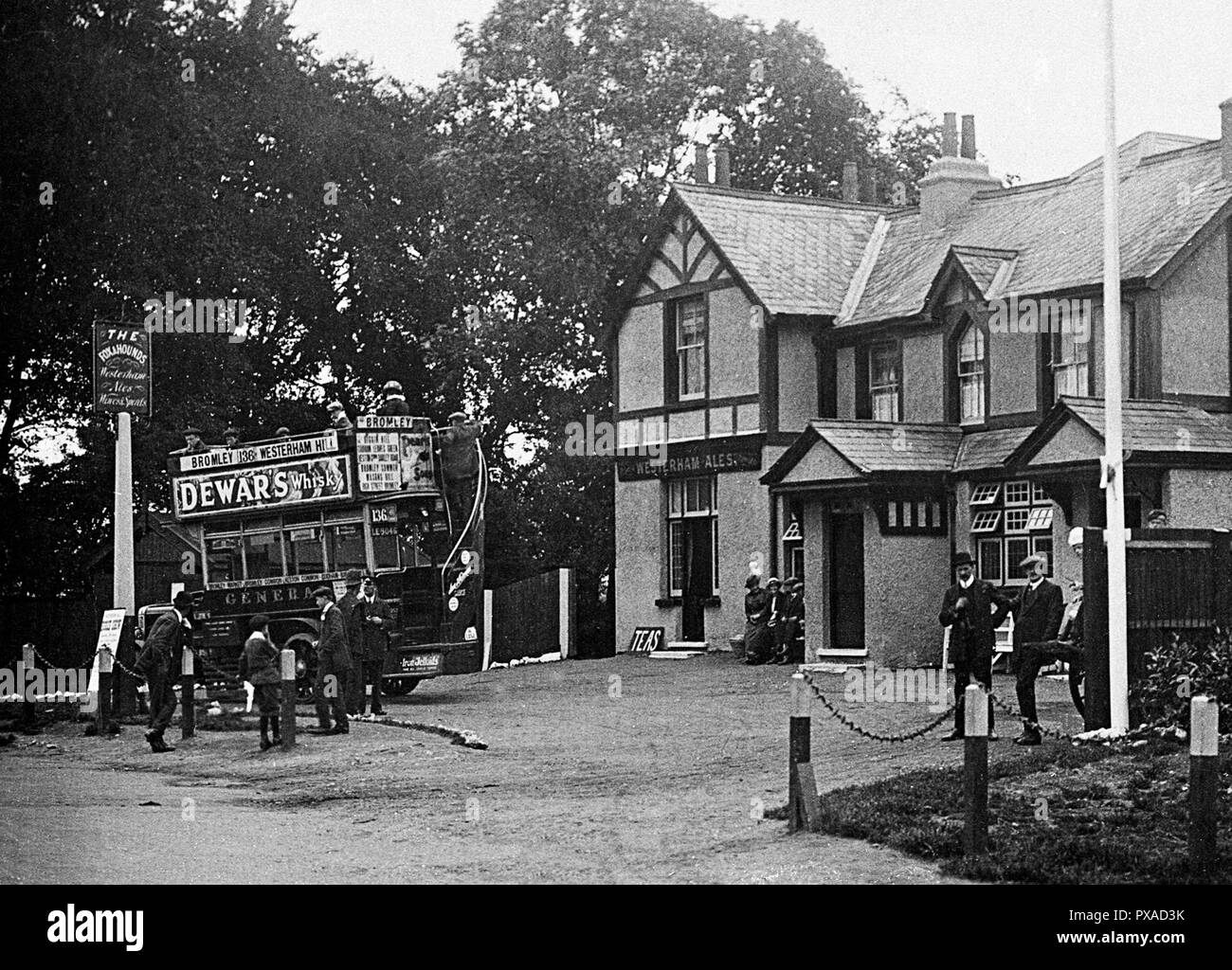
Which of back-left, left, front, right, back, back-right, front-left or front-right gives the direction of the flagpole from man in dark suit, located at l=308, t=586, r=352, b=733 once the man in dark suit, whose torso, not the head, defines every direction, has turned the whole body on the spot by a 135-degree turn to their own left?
front

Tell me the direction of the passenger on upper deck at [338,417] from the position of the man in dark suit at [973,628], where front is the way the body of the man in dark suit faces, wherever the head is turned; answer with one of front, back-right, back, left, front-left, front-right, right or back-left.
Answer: back-right

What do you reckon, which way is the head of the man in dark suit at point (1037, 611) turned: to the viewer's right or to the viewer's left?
to the viewer's left

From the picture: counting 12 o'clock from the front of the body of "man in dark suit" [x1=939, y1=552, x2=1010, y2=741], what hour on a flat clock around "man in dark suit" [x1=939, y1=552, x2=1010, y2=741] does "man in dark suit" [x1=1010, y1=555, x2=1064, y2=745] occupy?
"man in dark suit" [x1=1010, y1=555, x2=1064, y2=745] is roughly at 9 o'clock from "man in dark suit" [x1=939, y1=552, x2=1010, y2=741].

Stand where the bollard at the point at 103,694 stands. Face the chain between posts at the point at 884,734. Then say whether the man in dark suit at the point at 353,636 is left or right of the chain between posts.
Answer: left

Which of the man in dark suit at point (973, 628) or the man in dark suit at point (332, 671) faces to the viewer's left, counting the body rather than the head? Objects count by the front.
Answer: the man in dark suit at point (332, 671)

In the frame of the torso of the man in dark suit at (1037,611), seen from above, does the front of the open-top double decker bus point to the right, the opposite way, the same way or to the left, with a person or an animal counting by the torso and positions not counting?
to the right

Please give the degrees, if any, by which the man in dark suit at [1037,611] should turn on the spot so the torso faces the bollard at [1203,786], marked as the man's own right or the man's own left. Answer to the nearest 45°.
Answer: approximately 45° to the man's own left

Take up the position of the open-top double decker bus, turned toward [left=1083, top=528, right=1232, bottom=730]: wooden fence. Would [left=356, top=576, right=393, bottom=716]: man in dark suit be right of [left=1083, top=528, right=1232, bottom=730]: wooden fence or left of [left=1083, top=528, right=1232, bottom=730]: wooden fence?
right
